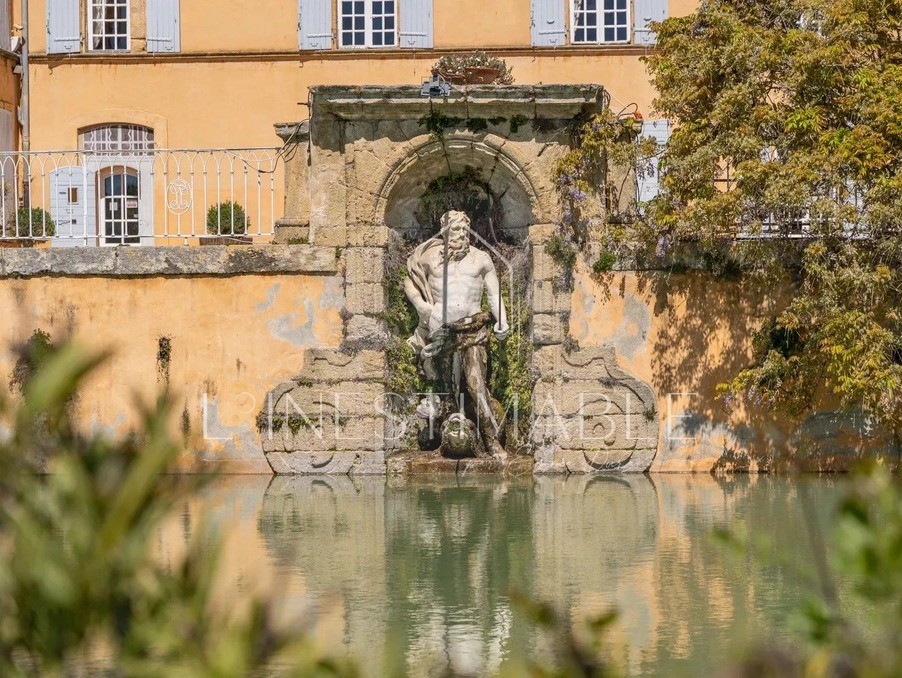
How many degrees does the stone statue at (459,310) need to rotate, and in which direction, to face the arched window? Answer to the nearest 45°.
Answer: approximately 135° to its right

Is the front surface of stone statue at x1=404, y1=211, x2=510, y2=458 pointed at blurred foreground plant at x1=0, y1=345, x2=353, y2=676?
yes

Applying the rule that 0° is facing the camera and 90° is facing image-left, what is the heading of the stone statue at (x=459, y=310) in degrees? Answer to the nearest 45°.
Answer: approximately 0°

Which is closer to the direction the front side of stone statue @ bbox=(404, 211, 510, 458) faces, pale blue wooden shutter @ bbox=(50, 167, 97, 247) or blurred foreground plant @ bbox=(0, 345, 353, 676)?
the blurred foreground plant

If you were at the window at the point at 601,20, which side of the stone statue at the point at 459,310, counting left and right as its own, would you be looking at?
back

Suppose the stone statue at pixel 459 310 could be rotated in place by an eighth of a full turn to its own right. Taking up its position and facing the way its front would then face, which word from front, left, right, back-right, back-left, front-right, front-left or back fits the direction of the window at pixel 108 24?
right

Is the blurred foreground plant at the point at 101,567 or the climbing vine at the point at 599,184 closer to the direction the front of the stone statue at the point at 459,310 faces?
the blurred foreground plant

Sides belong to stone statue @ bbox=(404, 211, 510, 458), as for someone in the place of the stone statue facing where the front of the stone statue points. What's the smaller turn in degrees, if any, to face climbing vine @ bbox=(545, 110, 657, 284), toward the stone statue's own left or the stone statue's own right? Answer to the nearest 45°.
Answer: approximately 90° to the stone statue's own left

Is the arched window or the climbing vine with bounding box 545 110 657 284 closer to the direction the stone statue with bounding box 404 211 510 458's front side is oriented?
the climbing vine

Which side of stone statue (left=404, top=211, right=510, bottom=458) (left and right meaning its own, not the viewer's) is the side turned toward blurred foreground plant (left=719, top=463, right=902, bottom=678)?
front

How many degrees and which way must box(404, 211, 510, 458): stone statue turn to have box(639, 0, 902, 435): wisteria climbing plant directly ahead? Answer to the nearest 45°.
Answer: approximately 90° to its left

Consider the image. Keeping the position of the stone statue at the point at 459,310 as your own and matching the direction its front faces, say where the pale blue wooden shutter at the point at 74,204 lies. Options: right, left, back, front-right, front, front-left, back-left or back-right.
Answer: back-right
